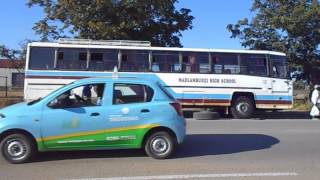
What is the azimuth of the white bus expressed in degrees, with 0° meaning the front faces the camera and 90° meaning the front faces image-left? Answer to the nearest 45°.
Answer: approximately 270°

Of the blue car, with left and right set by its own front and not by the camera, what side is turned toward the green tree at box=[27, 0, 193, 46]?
right

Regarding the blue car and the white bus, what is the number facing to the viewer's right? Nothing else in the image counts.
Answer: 1

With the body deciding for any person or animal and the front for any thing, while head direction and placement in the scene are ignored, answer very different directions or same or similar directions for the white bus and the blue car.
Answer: very different directions

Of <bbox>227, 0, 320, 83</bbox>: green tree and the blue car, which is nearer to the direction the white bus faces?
the green tree

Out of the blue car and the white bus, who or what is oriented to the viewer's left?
the blue car

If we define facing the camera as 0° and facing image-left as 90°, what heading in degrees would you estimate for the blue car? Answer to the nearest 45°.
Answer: approximately 90°

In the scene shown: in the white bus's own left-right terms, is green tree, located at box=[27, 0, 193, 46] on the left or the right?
on its left
